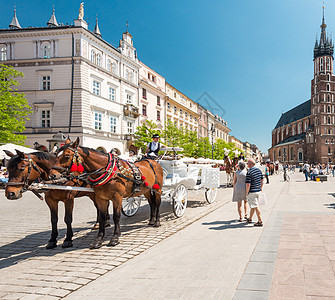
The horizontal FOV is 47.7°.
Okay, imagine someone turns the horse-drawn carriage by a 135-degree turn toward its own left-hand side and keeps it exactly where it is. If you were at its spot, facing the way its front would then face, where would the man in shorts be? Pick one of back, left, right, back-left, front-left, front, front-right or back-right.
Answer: front-right

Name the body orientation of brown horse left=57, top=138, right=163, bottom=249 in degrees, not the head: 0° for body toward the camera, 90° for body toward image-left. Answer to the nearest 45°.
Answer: approximately 45°

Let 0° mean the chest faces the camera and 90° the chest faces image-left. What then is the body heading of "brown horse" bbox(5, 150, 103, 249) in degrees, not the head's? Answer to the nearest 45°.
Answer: approximately 45°

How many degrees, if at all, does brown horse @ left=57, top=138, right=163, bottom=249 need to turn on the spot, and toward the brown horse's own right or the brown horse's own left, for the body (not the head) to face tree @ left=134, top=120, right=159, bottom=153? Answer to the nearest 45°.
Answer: approximately 135° to the brown horse's own right
